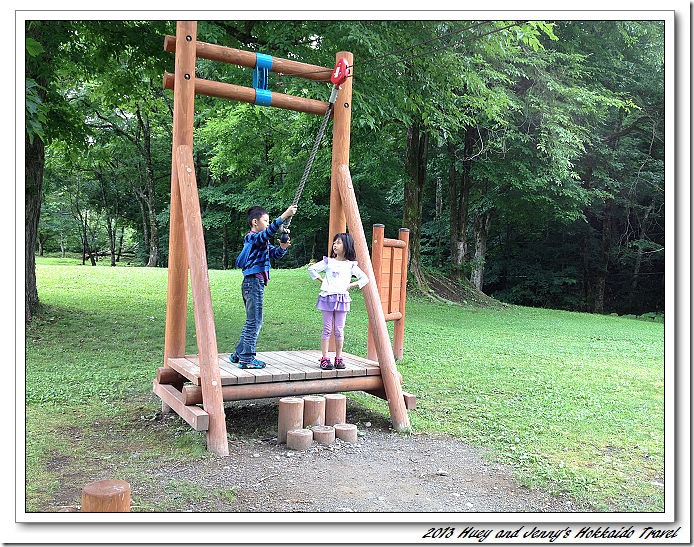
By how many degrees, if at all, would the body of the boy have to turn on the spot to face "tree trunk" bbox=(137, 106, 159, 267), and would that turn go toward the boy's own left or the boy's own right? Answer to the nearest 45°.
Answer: approximately 90° to the boy's own left

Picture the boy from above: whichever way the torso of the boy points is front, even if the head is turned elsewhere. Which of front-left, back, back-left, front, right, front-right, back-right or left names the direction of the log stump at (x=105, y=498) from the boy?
right

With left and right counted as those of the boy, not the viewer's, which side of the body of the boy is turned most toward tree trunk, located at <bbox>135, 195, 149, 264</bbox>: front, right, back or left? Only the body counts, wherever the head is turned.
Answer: left

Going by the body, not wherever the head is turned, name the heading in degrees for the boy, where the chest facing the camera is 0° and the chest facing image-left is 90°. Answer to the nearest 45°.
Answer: approximately 270°

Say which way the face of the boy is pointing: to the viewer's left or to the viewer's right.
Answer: to the viewer's right

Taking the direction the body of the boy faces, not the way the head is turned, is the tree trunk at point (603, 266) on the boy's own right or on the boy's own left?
on the boy's own left
